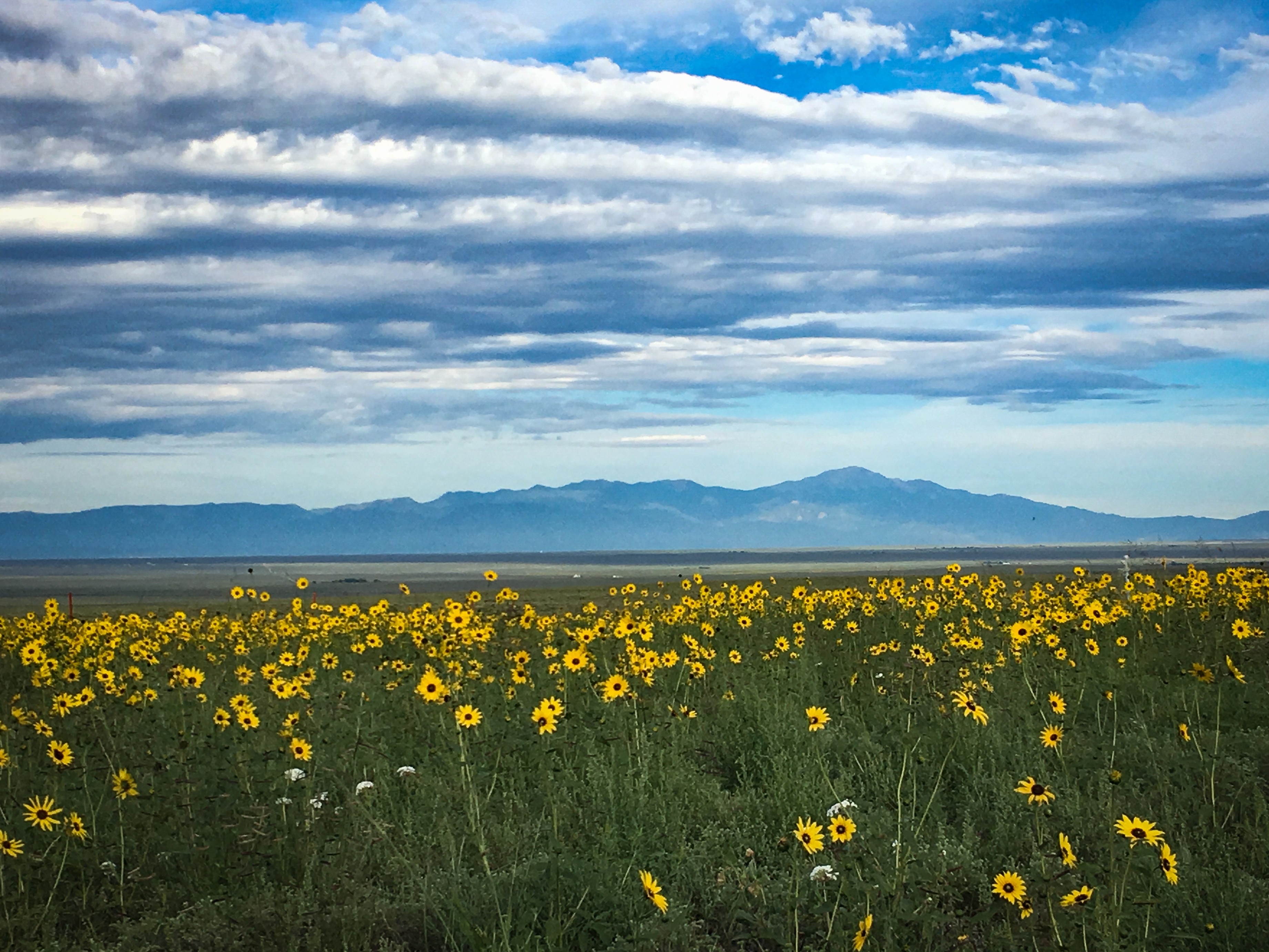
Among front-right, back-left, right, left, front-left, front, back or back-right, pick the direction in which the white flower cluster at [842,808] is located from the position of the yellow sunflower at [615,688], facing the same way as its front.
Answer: front-left

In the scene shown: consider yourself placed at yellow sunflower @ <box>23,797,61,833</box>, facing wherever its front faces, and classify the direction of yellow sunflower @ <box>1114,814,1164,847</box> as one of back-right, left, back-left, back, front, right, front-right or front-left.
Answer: front-left

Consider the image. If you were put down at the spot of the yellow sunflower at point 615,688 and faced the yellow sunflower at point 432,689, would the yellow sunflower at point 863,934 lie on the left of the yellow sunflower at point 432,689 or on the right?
left

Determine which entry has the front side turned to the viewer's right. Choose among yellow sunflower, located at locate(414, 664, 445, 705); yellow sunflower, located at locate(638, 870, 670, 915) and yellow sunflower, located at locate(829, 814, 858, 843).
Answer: yellow sunflower, located at locate(638, 870, 670, 915)

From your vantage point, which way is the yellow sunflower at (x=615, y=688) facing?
toward the camera

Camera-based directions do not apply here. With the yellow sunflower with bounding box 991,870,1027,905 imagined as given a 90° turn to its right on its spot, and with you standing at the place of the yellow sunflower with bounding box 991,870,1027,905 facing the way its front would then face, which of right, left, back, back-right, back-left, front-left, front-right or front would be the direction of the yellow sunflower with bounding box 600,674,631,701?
front-right

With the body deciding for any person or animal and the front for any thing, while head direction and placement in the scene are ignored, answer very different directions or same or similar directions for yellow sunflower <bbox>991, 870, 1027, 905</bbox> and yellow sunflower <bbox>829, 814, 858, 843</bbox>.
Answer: same or similar directions

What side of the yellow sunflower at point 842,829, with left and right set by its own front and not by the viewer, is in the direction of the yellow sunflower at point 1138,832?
left

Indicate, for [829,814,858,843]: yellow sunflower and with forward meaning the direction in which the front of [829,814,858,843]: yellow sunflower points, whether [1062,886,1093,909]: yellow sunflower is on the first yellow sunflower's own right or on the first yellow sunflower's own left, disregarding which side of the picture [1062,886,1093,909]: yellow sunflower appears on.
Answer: on the first yellow sunflower's own left

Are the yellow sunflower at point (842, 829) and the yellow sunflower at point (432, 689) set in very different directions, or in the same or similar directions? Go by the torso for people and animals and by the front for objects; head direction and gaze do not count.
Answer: same or similar directions

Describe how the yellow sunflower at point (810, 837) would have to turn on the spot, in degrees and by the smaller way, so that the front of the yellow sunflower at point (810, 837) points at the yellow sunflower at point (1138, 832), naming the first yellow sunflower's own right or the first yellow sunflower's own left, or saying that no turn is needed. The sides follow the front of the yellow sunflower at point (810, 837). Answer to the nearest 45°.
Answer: approximately 135° to the first yellow sunflower's own left

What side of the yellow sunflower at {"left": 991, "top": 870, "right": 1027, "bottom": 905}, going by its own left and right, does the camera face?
front
